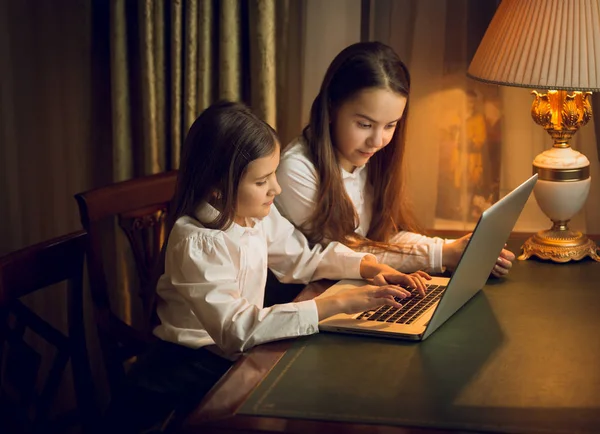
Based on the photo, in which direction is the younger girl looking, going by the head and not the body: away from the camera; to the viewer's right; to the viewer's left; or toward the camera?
to the viewer's right

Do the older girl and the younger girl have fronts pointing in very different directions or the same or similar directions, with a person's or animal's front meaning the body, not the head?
same or similar directions

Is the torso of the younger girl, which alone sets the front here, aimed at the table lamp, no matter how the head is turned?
no

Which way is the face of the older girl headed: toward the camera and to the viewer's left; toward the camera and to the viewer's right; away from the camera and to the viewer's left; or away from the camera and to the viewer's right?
toward the camera and to the viewer's right

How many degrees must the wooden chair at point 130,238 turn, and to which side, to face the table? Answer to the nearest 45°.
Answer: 0° — it already faces it

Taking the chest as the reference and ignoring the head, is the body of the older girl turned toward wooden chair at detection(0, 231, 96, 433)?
no

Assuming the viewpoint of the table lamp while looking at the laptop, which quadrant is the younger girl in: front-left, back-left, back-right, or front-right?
front-right

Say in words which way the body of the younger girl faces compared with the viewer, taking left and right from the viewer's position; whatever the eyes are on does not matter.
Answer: facing the viewer and to the right of the viewer

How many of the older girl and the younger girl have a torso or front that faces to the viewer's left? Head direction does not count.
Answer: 0

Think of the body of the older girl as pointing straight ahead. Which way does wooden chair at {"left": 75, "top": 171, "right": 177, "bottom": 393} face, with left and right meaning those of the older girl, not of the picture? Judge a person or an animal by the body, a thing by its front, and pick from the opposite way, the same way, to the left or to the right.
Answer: the same way

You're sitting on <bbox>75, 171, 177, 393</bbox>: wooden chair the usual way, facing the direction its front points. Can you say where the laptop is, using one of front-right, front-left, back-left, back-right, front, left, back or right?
front
